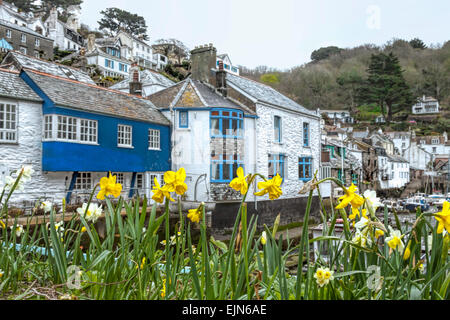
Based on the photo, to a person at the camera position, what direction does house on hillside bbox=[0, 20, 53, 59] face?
facing the viewer and to the right of the viewer

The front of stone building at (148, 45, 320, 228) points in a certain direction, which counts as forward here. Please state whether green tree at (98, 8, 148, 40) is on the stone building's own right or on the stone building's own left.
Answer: on the stone building's own right

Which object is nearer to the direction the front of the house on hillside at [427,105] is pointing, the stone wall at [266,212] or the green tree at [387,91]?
the stone wall

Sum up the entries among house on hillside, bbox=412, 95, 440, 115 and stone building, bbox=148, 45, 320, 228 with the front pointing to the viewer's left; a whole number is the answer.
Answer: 0

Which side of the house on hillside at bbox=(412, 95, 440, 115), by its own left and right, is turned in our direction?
front

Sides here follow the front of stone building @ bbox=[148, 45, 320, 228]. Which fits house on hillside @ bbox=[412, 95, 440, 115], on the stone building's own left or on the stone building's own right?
on the stone building's own left

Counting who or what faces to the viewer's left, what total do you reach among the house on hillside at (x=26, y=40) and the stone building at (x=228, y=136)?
0

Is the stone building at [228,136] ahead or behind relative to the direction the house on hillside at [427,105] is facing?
ahead
